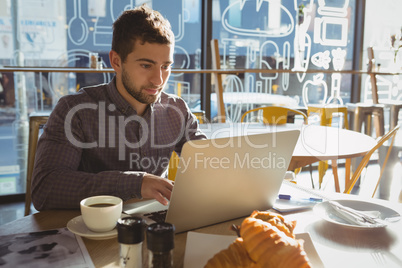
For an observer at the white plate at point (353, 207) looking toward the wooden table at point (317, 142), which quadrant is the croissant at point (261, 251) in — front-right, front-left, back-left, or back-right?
back-left

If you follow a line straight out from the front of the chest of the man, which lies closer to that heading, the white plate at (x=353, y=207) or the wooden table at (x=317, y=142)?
the white plate

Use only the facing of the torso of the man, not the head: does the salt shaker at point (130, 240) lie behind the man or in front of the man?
in front

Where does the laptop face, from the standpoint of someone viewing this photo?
facing away from the viewer and to the left of the viewer

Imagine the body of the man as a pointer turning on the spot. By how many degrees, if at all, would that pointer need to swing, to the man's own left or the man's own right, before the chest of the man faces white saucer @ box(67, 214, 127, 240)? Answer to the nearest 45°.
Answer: approximately 45° to the man's own right

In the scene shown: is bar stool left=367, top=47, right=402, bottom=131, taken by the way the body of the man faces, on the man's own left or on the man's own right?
on the man's own left

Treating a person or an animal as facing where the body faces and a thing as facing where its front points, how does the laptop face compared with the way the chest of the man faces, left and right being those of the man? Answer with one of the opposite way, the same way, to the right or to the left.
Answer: the opposite way

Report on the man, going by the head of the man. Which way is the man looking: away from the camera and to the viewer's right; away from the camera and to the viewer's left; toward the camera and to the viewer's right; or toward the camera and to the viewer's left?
toward the camera and to the viewer's right
